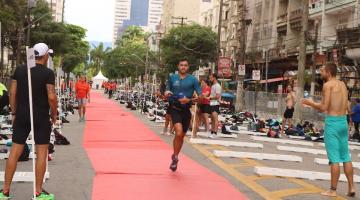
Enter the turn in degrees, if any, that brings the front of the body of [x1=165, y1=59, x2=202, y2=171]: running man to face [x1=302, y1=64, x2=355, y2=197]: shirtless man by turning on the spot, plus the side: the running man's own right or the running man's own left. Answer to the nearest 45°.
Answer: approximately 45° to the running man's own left

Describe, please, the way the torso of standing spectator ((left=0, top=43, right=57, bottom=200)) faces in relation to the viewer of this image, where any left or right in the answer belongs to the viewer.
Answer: facing away from the viewer and to the right of the viewer

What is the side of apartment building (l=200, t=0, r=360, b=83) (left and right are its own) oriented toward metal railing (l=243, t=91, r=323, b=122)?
front

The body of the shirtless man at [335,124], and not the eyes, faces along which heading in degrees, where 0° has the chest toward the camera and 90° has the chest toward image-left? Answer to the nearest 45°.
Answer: approximately 135°

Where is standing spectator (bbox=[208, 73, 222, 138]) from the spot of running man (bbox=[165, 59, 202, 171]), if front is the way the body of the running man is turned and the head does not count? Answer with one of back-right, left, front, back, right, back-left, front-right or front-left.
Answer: back

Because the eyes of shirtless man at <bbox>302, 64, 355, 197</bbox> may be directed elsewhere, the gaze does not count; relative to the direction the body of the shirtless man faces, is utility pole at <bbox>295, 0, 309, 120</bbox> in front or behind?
in front

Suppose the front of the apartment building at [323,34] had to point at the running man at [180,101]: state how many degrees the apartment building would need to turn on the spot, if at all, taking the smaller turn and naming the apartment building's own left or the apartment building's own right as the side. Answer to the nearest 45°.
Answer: approximately 45° to the apartment building's own left

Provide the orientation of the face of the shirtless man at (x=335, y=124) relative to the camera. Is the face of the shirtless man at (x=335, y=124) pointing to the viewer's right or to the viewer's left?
to the viewer's left

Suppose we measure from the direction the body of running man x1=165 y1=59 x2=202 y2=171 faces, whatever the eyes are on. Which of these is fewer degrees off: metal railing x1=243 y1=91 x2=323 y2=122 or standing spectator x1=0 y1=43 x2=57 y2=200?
the standing spectator

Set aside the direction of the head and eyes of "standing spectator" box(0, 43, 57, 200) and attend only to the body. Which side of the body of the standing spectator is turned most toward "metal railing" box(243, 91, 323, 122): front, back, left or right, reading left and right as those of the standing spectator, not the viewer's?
front
